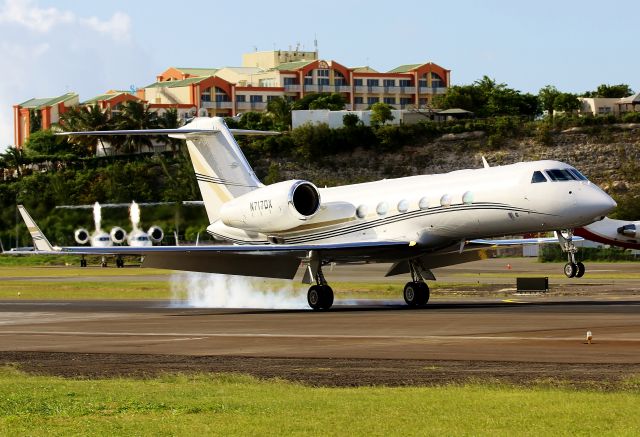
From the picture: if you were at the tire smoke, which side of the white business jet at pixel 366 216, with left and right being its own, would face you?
back

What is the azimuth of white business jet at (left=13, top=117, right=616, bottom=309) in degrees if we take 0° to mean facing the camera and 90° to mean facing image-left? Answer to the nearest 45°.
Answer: approximately 315°
